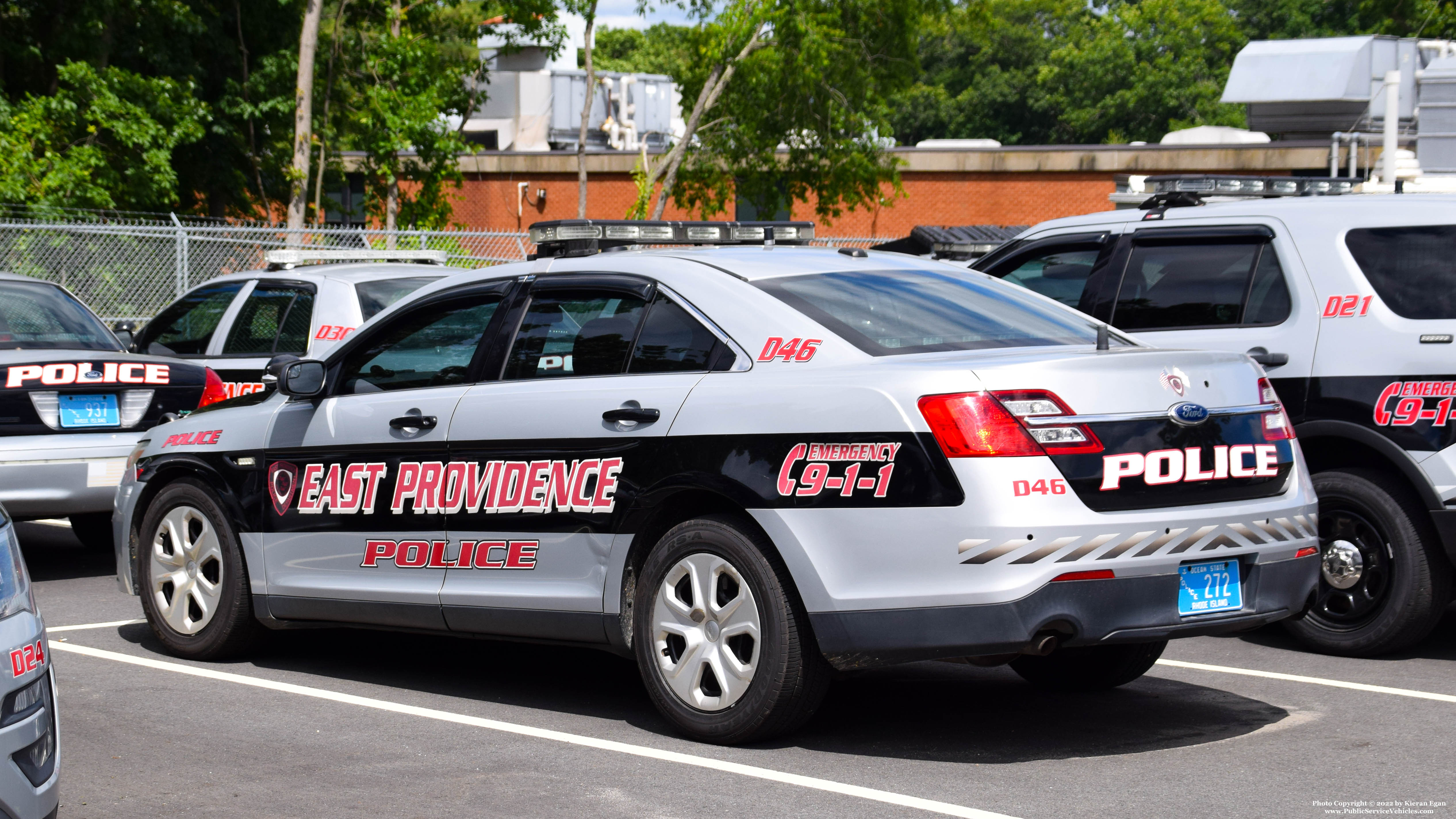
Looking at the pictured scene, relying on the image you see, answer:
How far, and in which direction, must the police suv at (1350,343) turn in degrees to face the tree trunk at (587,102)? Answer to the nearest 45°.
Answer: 0° — it already faces it

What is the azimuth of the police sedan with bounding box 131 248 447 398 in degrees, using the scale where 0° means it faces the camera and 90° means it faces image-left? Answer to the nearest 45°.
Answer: approximately 135°

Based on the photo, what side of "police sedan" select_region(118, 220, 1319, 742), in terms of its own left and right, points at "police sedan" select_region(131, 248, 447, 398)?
front

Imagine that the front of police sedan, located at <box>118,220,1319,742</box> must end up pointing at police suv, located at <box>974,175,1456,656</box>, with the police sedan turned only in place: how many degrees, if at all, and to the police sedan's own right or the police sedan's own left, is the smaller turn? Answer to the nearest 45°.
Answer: approximately 90° to the police sedan's own right

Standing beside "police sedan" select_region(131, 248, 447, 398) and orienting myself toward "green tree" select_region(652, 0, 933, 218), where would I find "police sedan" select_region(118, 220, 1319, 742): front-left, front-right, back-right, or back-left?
back-right

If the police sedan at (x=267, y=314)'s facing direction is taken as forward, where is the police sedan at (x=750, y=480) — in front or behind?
behind

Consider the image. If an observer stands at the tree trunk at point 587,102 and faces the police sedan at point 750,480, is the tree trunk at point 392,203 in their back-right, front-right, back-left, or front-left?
front-right

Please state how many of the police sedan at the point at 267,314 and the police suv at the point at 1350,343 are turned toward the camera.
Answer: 0

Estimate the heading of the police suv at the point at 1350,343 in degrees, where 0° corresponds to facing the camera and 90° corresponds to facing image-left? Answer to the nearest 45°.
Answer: approximately 135°

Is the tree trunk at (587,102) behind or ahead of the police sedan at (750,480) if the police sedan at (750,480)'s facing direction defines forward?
ahead

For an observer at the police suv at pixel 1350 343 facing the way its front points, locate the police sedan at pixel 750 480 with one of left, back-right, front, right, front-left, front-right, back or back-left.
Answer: left

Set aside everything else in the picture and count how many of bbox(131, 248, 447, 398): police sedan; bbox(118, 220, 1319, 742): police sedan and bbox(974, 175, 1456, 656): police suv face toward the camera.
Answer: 0

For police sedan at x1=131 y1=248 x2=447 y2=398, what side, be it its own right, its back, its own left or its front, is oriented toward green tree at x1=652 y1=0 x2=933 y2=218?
right

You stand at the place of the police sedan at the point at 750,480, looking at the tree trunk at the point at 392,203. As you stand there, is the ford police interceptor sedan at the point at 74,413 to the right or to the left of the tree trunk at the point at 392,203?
left

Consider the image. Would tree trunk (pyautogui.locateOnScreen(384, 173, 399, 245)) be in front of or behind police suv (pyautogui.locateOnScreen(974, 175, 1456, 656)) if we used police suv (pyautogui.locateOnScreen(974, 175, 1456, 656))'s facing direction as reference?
in front

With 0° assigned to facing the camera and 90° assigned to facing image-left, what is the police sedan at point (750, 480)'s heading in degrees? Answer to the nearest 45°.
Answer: approximately 135°

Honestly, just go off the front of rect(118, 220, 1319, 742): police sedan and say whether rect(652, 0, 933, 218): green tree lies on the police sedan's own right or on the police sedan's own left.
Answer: on the police sedan's own right

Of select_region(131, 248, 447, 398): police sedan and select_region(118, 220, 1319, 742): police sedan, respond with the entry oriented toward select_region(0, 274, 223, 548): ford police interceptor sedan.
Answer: the select_region(118, 220, 1319, 742): police sedan
